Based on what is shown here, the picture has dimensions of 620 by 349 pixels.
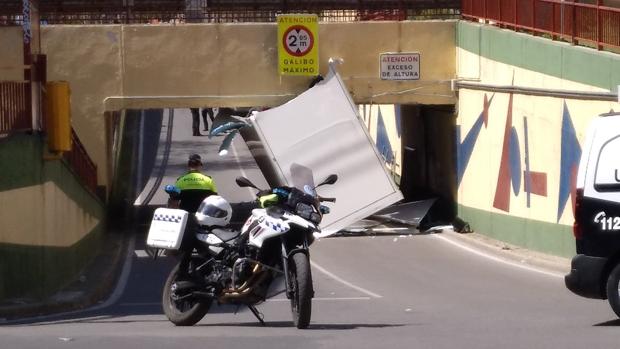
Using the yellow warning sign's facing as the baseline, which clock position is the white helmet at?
The white helmet is roughly at 12 o'clock from the yellow warning sign.

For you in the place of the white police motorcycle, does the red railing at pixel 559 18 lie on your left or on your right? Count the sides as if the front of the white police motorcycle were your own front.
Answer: on your left

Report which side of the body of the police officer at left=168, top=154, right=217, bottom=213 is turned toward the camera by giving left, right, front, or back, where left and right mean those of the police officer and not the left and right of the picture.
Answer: back

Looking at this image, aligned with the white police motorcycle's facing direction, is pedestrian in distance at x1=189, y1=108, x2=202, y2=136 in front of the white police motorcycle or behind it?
behind

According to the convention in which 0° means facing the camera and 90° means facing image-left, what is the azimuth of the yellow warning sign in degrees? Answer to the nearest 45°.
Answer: approximately 0°

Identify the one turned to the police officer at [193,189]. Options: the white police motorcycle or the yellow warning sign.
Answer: the yellow warning sign

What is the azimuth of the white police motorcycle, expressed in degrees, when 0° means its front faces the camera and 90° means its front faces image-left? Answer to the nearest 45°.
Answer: approximately 315°

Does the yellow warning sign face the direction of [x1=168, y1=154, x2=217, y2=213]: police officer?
yes
